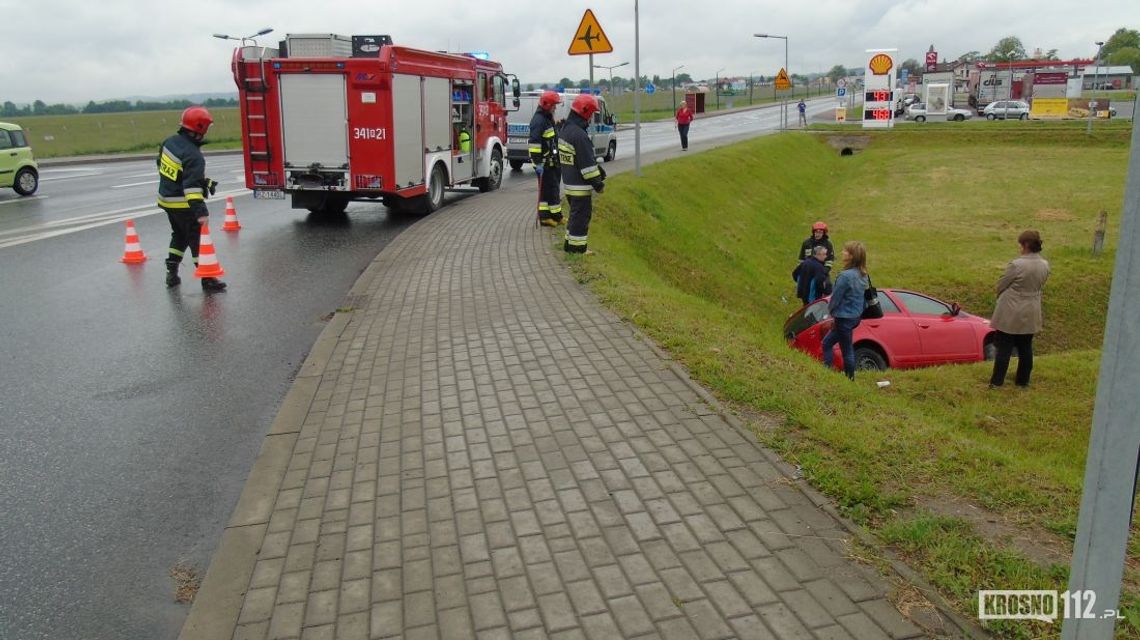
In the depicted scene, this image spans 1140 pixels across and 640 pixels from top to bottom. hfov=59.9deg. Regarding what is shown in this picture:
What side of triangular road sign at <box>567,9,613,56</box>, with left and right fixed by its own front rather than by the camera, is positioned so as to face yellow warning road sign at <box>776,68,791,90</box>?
back

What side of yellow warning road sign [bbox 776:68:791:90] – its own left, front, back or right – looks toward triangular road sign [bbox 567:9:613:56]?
front

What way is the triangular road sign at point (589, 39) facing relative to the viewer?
toward the camera

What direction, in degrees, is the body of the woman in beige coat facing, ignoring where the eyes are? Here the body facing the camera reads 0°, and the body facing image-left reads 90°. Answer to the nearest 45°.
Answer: approximately 135°

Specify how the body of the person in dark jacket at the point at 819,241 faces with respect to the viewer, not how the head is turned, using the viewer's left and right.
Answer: facing the viewer

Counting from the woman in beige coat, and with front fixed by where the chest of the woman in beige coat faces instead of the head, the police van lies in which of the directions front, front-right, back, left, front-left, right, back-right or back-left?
front

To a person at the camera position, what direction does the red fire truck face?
facing away from the viewer and to the right of the viewer

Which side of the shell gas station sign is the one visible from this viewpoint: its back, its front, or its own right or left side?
front

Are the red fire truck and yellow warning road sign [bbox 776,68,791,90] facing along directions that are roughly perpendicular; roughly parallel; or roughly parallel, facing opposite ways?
roughly parallel, facing opposite ways

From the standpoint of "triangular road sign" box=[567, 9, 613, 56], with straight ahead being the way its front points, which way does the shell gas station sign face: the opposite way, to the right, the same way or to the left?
the same way

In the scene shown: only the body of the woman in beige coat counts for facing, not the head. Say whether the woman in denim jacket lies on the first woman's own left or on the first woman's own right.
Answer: on the first woman's own left

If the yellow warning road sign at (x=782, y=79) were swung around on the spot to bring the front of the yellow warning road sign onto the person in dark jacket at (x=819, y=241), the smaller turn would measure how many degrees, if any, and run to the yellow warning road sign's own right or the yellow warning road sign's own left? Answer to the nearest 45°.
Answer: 0° — it already faces them

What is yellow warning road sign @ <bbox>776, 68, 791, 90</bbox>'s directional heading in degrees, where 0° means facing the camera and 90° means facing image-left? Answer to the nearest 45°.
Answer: approximately 0°

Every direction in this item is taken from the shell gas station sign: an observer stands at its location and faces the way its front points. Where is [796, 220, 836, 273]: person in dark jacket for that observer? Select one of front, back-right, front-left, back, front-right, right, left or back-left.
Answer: front

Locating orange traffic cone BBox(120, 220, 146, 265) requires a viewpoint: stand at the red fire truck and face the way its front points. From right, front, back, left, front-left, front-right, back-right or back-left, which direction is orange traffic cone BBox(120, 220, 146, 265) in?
back

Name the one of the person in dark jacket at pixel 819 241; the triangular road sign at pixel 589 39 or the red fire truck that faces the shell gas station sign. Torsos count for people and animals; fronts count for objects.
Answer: the red fire truck

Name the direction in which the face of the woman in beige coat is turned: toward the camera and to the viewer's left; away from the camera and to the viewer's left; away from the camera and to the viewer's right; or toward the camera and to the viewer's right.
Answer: away from the camera and to the viewer's left

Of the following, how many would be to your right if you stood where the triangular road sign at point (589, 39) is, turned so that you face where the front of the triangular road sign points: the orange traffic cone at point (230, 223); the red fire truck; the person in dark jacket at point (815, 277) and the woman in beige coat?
2
